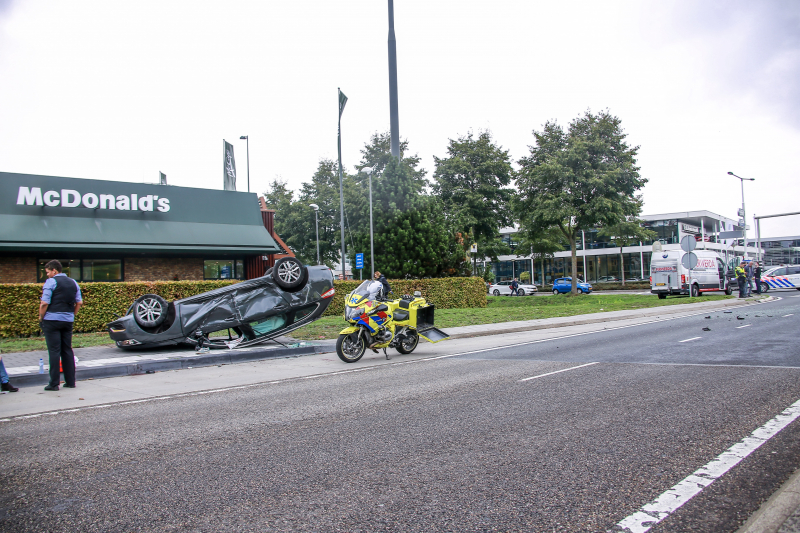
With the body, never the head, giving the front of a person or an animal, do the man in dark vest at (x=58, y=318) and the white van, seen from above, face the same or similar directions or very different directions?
very different directions

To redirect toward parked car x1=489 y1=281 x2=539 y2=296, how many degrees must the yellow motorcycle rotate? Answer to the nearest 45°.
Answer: approximately 135° to its right

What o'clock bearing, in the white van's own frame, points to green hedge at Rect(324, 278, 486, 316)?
The green hedge is roughly at 6 o'clock from the white van.

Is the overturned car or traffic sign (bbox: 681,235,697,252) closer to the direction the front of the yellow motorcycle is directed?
the overturned car

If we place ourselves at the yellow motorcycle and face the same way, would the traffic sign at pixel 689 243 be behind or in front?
behind

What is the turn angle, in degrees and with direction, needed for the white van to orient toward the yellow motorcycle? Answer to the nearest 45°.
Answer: approximately 135° to its right

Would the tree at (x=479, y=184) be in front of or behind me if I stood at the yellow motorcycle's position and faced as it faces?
behind

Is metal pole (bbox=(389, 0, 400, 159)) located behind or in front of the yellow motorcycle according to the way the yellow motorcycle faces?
behind

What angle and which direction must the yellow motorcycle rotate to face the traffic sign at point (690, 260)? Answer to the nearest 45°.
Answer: approximately 180°
